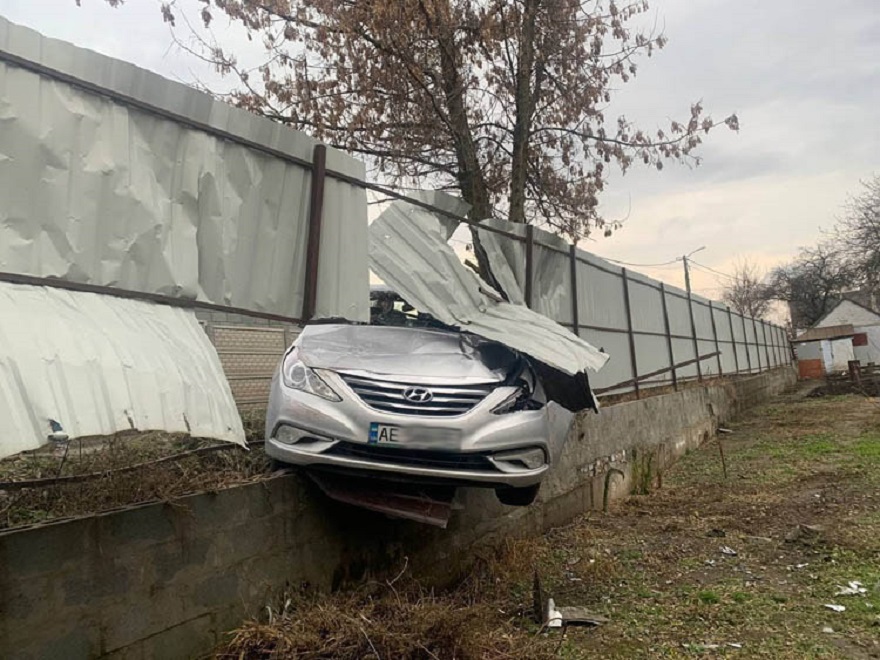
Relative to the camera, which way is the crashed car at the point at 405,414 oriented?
toward the camera

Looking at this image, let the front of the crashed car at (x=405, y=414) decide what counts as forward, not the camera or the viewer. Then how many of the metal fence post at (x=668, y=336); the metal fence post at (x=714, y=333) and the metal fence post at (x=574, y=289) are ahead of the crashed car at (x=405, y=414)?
0

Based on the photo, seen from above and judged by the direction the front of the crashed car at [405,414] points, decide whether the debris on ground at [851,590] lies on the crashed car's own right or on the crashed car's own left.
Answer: on the crashed car's own left

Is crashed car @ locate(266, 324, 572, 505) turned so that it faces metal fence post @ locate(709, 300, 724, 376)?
no

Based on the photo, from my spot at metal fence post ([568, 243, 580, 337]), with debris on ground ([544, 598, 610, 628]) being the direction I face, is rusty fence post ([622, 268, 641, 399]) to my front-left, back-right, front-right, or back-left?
back-left

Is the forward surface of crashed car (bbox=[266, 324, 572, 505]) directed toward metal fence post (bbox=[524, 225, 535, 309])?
no

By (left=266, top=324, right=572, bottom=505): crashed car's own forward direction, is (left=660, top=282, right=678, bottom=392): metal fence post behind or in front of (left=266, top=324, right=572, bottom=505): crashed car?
behind

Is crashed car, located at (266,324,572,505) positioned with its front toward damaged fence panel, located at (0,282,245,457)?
no

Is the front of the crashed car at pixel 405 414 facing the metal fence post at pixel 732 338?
no
